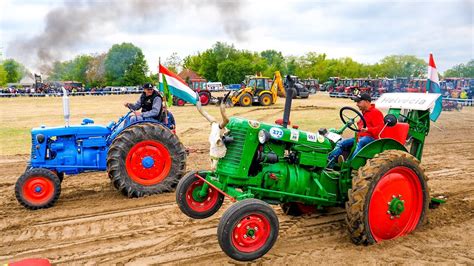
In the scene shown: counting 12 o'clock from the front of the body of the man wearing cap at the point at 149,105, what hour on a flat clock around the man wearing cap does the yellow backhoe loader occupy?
The yellow backhoe loader is roughly at 5 o'clock from the man wearing cap.

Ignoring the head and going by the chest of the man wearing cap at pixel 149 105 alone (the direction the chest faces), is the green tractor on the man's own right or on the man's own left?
on the man's own left

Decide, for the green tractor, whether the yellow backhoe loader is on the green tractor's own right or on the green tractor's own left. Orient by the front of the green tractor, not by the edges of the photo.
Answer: on the green tractor's own right

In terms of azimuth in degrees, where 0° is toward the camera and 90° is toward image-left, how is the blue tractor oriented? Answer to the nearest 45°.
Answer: approximately 90°

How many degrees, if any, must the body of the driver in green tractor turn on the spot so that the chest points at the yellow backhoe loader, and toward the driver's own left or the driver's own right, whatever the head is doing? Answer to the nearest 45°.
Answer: approximately 90° to the driver's own right

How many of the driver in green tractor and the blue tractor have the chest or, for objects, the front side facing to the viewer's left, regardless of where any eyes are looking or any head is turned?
2

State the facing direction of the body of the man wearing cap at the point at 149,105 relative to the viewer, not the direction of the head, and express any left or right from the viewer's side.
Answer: facing the viewer and to the left of the viewer

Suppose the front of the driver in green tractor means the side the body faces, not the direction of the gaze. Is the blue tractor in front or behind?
in front

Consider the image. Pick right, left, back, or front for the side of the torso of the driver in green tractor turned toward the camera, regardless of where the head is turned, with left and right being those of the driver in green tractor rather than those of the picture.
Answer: left

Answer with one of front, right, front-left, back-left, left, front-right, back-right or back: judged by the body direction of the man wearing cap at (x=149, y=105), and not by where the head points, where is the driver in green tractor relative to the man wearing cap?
left
